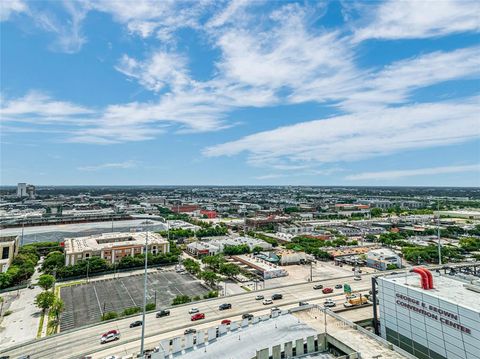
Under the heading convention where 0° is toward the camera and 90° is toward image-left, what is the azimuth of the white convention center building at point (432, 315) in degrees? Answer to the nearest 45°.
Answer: approximately 45°
